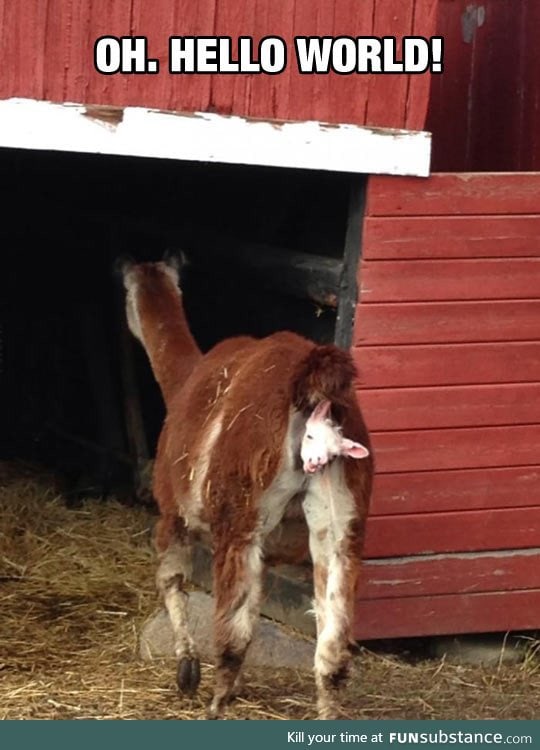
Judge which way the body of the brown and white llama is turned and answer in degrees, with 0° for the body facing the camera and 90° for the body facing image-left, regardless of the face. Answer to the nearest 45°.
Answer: approximately 135°

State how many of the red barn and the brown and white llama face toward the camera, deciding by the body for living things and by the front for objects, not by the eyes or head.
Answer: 1

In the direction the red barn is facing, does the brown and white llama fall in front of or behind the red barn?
in front

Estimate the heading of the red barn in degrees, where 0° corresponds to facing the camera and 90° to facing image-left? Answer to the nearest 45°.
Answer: approximately 0°
